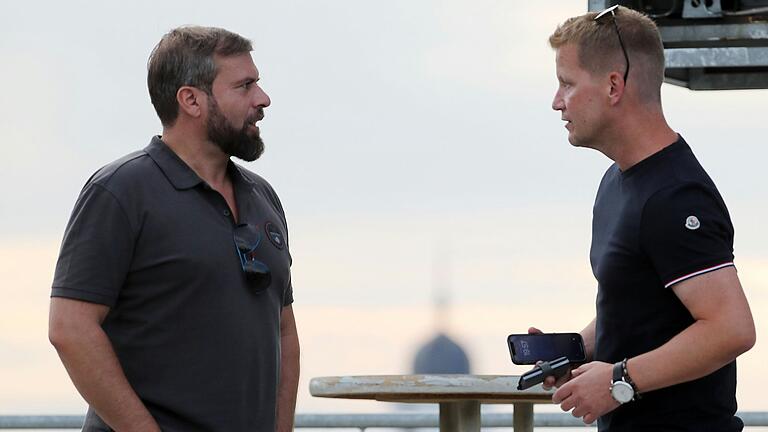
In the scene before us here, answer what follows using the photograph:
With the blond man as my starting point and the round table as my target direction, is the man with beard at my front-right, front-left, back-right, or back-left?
front-left

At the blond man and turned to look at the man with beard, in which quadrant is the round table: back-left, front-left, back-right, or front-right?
front-right

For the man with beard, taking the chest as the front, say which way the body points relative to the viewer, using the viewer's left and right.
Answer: facing the viewer and to the right of the viewer

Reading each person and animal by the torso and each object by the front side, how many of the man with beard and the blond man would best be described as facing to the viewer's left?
1

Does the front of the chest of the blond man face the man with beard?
yes

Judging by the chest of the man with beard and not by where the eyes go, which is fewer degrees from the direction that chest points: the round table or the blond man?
the blond man

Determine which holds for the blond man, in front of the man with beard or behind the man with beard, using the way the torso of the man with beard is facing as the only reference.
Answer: in front

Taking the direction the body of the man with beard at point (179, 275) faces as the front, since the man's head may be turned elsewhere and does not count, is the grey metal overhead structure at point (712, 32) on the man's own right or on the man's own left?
on the man's own left

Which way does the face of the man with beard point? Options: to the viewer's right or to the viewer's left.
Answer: to the viewer's right

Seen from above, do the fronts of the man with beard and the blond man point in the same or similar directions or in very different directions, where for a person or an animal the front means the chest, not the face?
very different directions

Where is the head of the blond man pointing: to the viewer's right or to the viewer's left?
to the viewer's left

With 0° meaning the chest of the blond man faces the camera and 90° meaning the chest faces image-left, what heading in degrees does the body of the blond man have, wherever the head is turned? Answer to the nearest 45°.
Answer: approximately 90°

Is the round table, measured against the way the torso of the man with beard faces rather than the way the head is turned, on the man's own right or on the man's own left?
on the man's own left
